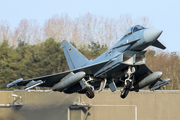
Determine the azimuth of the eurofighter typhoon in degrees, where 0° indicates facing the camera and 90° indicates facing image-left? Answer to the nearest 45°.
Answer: approximately 315°
